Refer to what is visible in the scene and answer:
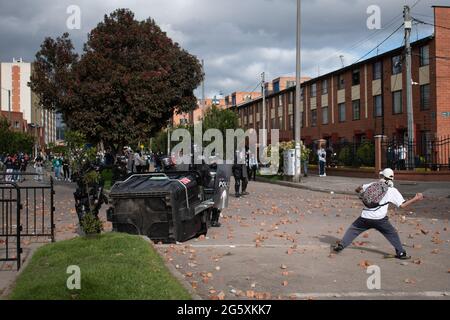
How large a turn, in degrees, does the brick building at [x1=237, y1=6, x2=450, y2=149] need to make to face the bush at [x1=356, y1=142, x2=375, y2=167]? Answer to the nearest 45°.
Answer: approximately 45° to its left

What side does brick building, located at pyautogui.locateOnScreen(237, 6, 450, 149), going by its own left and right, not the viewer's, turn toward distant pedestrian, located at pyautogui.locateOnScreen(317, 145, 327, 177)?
front

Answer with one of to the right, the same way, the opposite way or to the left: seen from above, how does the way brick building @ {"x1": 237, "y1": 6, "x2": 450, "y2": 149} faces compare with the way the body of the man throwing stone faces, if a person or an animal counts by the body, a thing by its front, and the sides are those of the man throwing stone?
the opposite way

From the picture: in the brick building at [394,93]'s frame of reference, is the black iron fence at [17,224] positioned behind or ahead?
ahead

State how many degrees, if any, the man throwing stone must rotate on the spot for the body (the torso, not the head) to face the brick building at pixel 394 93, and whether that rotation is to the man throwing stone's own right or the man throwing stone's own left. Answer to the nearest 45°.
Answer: approximately 45° to the man throwing stone's own left

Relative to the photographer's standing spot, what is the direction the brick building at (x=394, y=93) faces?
facing the viewer and to the left of the viewer

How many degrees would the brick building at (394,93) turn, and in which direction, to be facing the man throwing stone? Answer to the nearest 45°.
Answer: approximately 45° to its left
